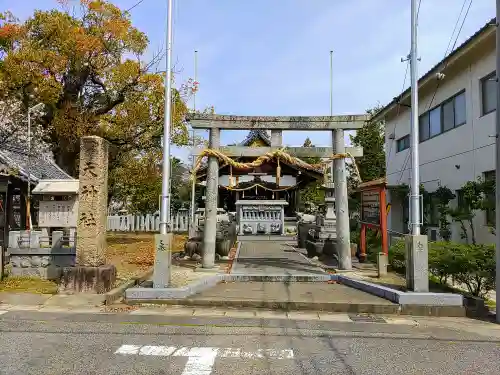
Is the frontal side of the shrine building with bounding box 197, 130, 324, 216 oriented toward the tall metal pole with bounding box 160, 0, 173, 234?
yes

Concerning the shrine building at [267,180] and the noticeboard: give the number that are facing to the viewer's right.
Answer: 0

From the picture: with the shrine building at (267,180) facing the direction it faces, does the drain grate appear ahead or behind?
ahead

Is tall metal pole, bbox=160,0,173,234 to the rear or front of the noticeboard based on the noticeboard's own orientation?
to the front

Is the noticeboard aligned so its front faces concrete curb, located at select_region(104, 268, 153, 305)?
yes

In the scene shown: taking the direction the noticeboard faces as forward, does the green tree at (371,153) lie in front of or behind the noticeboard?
behind

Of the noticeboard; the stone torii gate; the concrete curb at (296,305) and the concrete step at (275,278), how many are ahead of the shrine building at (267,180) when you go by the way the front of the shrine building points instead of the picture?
4

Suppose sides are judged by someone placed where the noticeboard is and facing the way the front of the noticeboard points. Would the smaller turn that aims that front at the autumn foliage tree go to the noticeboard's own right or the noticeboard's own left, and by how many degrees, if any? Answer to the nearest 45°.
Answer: approximately 45° to the noticeboard's own right

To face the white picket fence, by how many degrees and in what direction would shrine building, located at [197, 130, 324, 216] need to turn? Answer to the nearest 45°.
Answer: approximately 135° to its right

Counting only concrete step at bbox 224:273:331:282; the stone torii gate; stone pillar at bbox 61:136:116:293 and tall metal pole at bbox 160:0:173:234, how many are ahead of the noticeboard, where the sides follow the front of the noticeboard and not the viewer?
4

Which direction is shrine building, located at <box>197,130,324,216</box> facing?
toward the camera

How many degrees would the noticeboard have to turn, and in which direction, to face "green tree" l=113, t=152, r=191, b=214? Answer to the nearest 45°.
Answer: approximately 90° to its right

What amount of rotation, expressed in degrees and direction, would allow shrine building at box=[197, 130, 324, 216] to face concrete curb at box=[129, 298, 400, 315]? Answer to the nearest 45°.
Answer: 0° — it already faces it

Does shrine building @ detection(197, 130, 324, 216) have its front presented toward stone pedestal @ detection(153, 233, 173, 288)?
yes

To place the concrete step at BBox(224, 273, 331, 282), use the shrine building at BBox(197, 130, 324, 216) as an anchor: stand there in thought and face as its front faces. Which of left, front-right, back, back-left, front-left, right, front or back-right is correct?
front

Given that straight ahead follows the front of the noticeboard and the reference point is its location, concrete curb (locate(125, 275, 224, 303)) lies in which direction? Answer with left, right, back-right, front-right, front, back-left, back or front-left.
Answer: front
